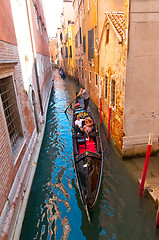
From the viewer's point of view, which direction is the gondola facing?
toward the camera
